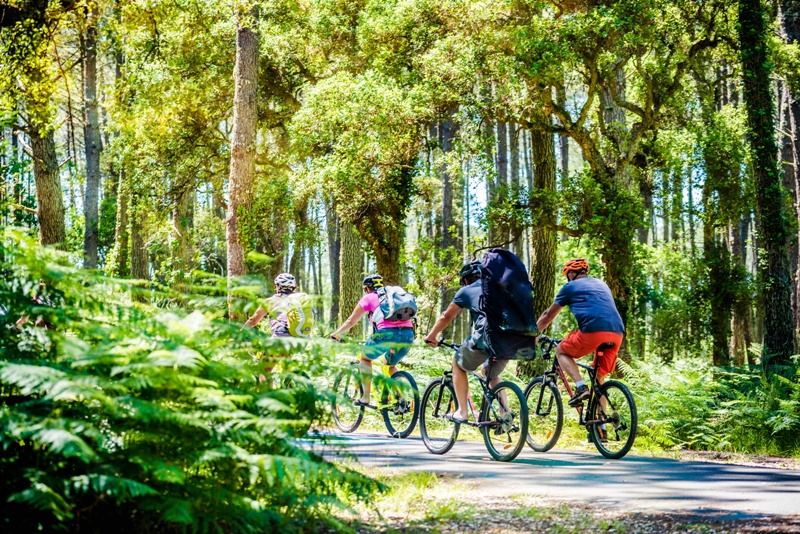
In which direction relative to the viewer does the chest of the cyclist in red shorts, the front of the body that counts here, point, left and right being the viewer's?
facing away from the viewer and to the left of the viewer

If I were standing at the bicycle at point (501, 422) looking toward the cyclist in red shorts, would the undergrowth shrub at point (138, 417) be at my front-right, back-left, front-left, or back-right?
back-right

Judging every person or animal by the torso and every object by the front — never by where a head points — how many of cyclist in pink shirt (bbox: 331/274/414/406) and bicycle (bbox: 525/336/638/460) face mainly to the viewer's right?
0

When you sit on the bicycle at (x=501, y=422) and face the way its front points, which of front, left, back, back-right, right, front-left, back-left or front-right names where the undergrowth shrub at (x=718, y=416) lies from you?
right

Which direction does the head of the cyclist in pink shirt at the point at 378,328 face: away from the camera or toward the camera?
away from the camera

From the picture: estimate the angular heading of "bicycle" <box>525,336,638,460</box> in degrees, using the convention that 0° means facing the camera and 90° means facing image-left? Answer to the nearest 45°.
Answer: approximately 135°

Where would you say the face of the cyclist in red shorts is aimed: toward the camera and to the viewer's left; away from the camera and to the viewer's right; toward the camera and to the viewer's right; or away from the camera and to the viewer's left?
away from the camera and to the viewer's left

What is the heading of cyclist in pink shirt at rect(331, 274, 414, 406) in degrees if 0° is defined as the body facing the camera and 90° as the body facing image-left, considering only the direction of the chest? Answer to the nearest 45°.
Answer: approximately 135°

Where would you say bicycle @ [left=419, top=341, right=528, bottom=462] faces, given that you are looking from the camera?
facing away from the viewer and to the left of the viewer

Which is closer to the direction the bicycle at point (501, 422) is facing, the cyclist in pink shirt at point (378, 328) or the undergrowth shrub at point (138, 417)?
the cyclist in pink shirt

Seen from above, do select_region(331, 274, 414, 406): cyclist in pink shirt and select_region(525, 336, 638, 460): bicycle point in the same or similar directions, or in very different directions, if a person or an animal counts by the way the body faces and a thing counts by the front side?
same or similar directions

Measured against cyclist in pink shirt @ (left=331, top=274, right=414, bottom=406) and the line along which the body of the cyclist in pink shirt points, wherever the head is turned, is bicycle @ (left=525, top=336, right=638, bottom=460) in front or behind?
behind

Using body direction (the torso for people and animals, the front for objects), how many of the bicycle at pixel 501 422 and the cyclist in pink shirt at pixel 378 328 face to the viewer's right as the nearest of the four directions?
0

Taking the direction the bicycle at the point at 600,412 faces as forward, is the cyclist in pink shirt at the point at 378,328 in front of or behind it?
in front

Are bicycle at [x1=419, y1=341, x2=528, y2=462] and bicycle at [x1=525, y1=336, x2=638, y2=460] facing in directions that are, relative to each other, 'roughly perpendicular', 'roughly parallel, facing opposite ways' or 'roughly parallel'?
roughly parallel
